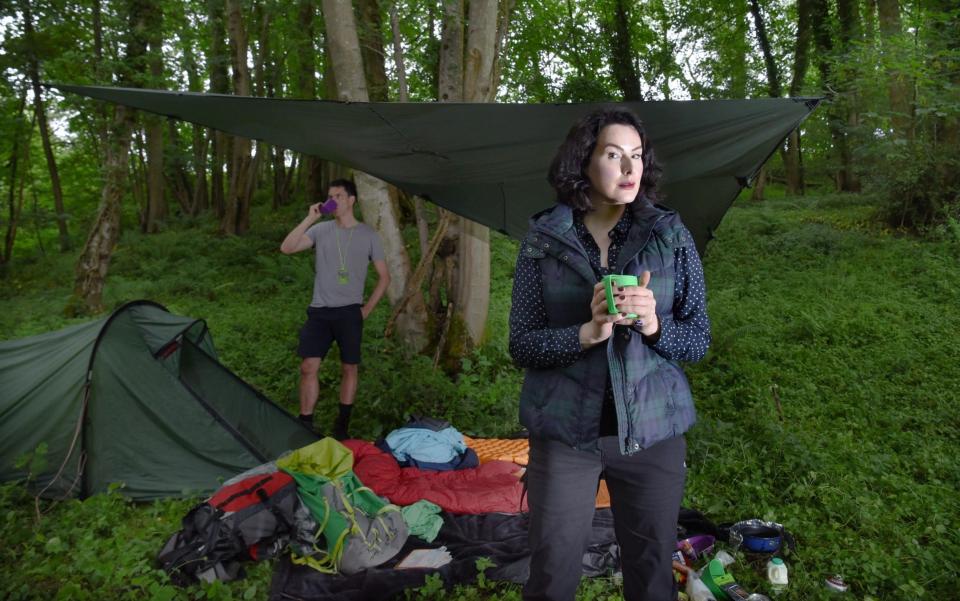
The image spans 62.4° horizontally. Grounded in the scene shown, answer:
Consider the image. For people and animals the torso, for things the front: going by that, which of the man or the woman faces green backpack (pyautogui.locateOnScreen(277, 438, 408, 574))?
the man

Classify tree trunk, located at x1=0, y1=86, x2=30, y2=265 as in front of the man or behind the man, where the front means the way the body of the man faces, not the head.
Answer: behind

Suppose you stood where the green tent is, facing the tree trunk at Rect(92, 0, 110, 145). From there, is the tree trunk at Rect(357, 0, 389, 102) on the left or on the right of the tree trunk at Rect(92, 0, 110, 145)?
right

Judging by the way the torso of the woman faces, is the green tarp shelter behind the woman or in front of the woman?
behind

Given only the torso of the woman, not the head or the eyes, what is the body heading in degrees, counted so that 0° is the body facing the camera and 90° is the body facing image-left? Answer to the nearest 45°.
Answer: approximately 0°

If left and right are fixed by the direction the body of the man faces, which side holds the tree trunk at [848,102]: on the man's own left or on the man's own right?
on the man's own left

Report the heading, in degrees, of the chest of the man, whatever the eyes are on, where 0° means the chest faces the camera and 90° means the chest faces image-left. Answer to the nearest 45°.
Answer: approximately 0°
